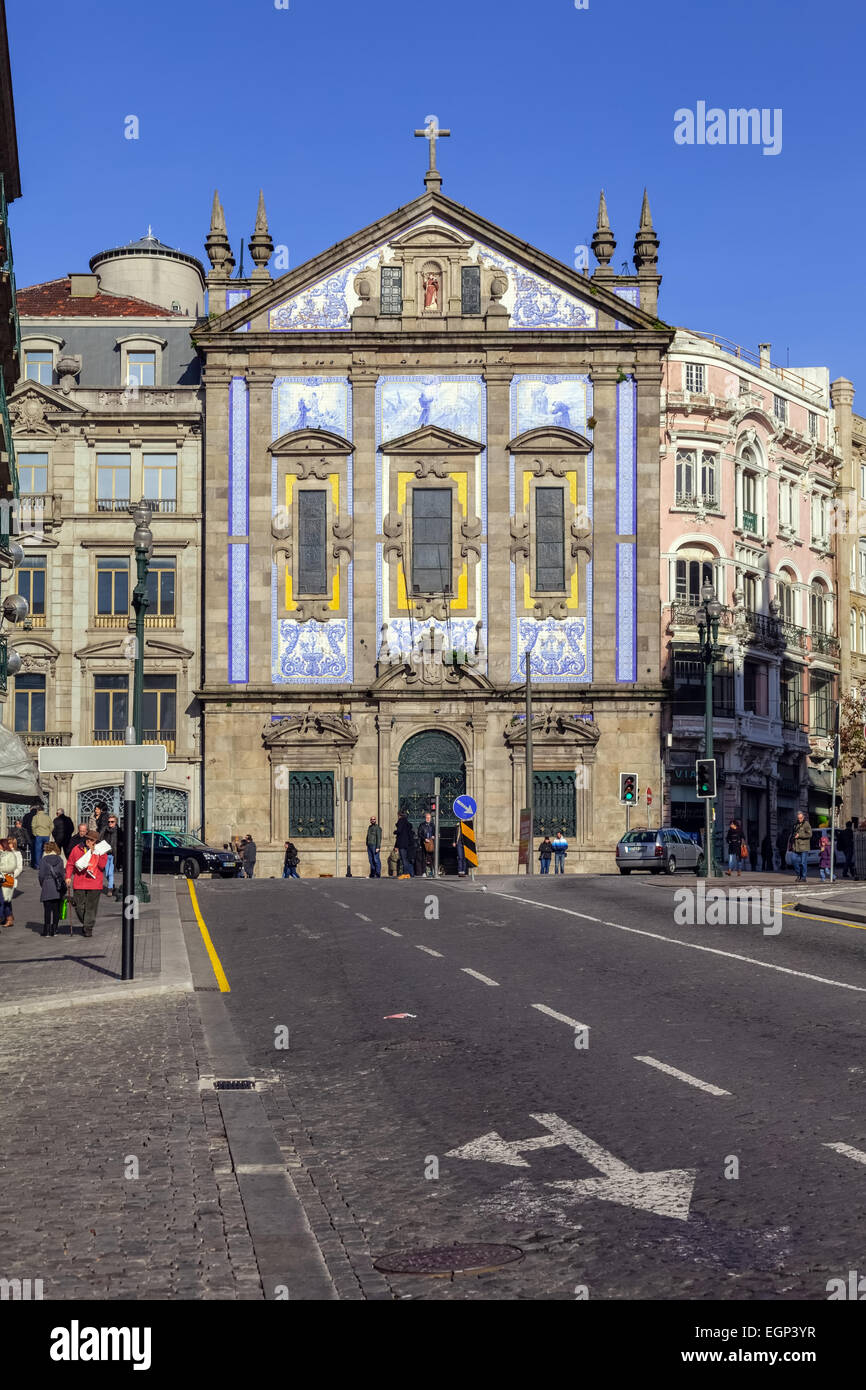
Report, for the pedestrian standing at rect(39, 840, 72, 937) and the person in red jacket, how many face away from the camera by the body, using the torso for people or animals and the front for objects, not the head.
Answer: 1

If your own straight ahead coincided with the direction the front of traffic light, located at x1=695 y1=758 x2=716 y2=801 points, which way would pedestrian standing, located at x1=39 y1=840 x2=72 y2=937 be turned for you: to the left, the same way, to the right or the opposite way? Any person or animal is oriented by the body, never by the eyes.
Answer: the opposite way

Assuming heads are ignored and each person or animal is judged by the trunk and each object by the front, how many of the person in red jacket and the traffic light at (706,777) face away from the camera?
0

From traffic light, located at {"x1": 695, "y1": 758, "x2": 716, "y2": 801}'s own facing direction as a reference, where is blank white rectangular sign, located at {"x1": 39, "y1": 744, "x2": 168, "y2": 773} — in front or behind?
in front

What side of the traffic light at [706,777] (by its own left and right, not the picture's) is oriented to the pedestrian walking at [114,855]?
right

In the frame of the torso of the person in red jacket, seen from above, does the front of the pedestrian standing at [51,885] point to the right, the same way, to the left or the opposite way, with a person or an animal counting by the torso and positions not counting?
the opposite way

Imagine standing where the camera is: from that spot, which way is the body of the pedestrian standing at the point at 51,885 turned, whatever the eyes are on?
away from the camera

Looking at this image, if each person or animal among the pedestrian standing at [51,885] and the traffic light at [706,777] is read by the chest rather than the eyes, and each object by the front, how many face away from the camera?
1

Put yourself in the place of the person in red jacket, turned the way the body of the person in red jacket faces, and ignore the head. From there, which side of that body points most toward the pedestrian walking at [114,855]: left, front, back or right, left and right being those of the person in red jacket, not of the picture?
back
